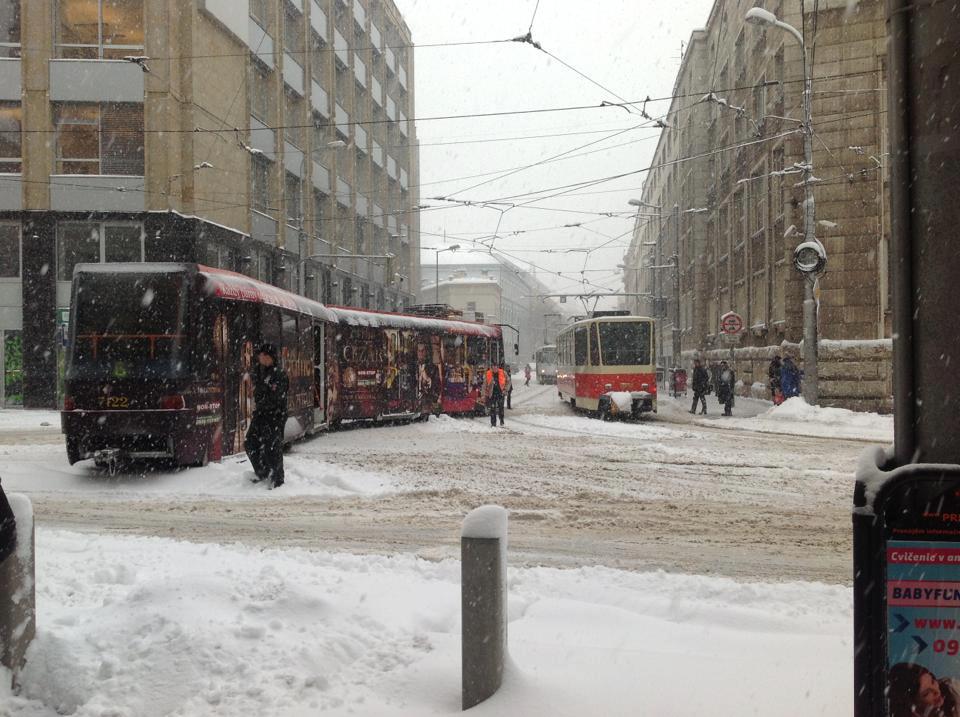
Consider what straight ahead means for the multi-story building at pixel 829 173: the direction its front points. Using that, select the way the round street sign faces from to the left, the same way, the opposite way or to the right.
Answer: to the left

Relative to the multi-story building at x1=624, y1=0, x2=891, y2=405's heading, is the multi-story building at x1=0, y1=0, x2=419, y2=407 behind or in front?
in front

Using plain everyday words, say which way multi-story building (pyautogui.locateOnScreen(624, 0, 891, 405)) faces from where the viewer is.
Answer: facing to the left of the viewer

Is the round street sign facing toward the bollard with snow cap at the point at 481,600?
yes

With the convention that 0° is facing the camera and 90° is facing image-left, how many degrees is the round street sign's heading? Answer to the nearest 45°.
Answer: approximately 0°
